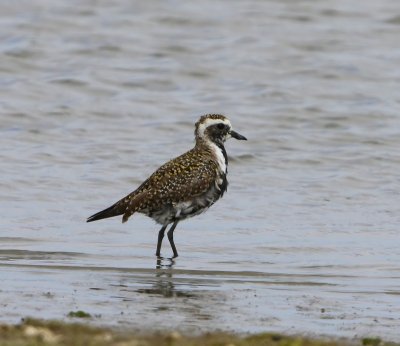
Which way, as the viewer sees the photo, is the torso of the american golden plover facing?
to the viewer's right
